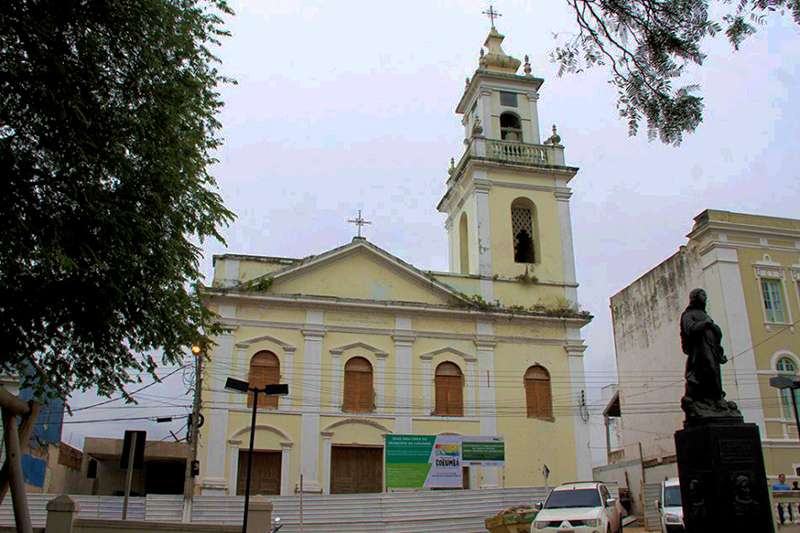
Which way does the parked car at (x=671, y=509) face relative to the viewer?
toward the camera

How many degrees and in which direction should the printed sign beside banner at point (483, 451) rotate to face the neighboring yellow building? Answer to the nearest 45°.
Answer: approximately 90° to its left

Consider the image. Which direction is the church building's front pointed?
toward the camera

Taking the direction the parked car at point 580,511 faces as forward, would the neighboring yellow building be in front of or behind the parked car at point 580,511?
behind

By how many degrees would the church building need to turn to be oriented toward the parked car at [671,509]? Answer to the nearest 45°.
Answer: approximately 45° to its left

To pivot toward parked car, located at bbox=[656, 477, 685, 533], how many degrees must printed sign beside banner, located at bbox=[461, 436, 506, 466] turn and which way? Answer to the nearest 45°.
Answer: approximately 45° to its left

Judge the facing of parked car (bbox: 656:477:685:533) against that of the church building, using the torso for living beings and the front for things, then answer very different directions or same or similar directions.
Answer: same or similar directions

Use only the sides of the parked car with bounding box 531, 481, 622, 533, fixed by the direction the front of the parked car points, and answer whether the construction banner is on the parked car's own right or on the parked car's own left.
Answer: on the parked car's own right

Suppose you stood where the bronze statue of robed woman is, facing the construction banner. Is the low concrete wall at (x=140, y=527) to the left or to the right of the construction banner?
left

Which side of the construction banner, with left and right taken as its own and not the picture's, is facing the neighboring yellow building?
left

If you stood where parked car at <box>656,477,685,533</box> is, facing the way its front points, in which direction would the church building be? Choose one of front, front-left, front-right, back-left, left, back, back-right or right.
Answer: back-right

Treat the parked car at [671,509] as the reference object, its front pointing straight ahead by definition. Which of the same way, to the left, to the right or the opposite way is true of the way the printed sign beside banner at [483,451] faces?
the same way

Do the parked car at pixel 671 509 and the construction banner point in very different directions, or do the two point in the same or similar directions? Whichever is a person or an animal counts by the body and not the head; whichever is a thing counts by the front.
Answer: same or similar directions

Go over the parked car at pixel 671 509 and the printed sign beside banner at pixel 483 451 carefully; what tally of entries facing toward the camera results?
2

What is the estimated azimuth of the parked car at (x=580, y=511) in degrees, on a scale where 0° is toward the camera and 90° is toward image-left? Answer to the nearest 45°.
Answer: approximately 45°
